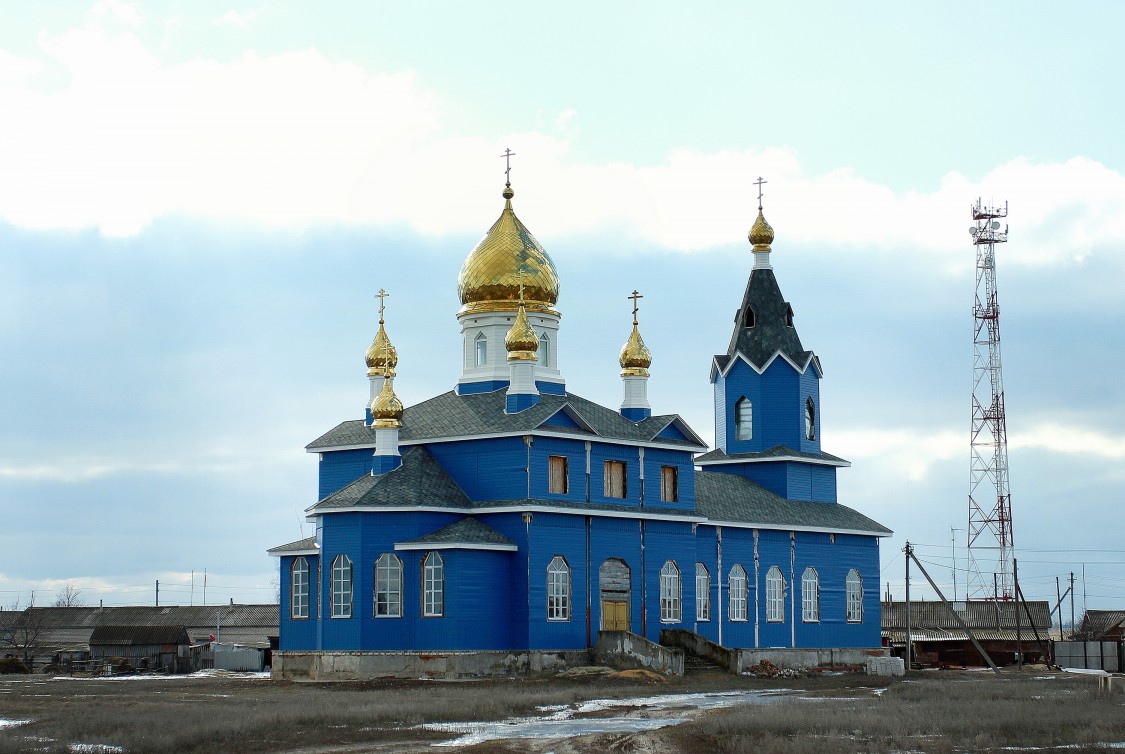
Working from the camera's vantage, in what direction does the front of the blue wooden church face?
facing away from the viewer and to the right of the viewer
